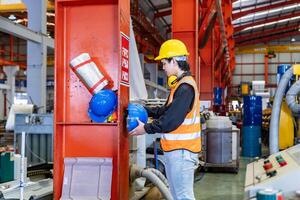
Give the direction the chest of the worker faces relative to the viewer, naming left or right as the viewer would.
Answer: facing to the left of the viewer

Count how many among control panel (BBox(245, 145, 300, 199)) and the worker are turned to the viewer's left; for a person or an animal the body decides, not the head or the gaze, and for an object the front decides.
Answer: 1

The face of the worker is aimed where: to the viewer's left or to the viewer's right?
to the viewer's left

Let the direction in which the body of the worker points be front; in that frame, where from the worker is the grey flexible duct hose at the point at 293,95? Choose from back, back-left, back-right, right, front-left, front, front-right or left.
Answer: back-right

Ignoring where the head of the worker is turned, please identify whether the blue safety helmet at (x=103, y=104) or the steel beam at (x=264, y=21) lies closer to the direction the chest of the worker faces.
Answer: the blue safety helmet

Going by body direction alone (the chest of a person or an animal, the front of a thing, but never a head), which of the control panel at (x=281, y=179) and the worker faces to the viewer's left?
the worker

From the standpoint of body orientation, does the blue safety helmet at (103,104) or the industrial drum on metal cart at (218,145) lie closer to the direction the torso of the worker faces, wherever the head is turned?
the blue safety helmet

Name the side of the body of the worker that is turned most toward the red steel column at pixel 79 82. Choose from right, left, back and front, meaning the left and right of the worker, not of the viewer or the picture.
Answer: front

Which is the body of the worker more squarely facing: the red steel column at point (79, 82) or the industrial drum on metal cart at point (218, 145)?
the red steel column
